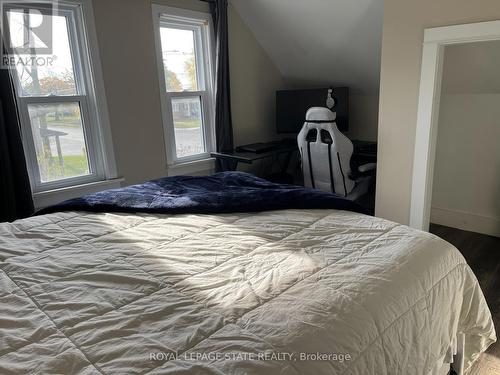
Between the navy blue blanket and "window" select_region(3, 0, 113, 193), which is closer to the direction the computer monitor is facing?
the navy blue blanket

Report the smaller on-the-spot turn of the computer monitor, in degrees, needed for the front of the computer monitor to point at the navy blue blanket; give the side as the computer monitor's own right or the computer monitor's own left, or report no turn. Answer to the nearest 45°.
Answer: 0° — it already faces it

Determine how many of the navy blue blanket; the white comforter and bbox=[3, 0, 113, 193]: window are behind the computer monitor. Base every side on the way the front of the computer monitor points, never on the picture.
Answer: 0

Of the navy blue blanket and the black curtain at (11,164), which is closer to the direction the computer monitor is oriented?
the navy blue blanket

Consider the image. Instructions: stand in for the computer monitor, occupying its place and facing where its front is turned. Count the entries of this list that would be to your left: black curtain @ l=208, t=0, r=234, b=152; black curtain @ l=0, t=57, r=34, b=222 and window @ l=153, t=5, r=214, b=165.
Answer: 0

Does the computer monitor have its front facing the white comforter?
yes

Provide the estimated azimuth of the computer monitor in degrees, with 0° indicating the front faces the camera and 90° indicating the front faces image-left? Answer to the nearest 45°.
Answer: approximately 0°

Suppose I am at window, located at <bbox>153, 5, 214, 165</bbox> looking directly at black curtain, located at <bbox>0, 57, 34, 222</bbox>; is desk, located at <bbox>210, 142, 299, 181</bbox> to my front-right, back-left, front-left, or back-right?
back-left

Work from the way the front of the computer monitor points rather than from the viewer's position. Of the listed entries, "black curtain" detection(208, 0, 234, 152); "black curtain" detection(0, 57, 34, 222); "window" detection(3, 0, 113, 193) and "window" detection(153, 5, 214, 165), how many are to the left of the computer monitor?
0

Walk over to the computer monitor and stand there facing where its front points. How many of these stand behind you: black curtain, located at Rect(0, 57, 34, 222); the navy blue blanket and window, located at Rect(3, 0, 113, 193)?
0

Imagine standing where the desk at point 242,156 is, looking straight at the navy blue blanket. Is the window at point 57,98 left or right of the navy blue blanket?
right

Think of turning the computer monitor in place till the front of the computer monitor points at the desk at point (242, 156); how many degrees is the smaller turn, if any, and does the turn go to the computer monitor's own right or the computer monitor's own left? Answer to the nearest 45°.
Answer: approximately 45° to the computer monitor's own right

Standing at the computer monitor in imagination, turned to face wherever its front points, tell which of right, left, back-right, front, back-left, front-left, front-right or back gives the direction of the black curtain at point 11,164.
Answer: front-right

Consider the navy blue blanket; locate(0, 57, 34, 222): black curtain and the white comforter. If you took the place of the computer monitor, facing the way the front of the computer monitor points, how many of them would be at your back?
0

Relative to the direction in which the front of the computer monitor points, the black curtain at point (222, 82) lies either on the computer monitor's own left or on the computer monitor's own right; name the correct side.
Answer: on the computer monitor's own right

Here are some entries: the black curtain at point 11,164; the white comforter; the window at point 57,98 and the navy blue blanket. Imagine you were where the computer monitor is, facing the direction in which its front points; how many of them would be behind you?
0

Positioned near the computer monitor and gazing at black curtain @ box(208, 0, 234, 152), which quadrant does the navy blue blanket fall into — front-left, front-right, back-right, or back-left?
front-left

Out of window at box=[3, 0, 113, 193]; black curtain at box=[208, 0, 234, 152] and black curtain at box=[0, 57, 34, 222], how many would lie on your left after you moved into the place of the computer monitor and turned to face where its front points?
0
